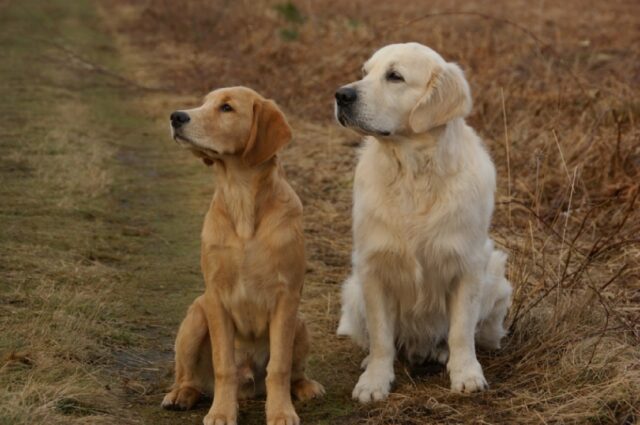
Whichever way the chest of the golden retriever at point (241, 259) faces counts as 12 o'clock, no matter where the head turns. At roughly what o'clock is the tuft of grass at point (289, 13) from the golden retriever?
The tuft of grass is roughly at 6 o'clock from the golden retriever.

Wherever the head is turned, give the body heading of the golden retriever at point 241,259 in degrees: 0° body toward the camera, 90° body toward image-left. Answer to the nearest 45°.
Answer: approximately 0°

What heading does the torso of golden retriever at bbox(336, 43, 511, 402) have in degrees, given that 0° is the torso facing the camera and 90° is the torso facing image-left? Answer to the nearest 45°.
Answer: approximately 0°

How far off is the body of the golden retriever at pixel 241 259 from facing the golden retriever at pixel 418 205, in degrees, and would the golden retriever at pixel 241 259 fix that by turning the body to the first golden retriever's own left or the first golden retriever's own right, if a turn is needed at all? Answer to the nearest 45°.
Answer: approximately 90° to the first golden retriever's own left

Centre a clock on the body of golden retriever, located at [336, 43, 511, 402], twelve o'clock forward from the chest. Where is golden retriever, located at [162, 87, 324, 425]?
golden retriever, located at [162, 87, 324, 425] is roughly at 2 o'clock from golden retriever, located at [336, 43, 511, 402].

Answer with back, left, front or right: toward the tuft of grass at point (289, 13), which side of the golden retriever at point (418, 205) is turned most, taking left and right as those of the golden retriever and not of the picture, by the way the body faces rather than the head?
back

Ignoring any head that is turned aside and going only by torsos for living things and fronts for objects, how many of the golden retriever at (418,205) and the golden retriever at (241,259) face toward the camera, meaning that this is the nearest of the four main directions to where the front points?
2

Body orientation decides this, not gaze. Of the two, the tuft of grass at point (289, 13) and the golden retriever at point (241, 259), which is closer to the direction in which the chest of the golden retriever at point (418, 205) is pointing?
the golden retriever
